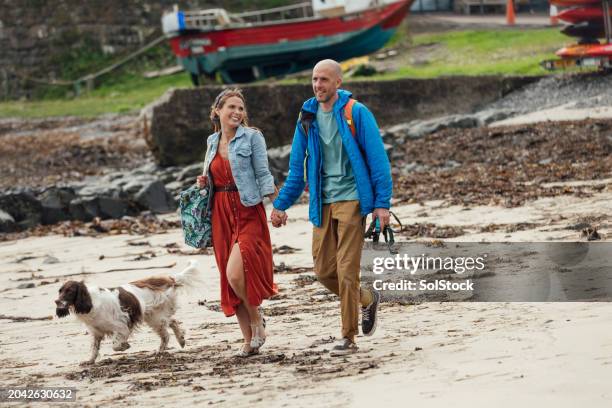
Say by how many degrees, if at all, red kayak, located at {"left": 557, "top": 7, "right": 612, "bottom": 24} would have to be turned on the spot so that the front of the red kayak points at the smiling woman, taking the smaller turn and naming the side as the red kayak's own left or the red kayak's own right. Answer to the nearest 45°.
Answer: approximately 90° to the red kayak's own left

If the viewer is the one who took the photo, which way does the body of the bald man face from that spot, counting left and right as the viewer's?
facing the viewer and to the left of the viewer

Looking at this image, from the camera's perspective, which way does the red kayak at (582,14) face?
to the viewer's left

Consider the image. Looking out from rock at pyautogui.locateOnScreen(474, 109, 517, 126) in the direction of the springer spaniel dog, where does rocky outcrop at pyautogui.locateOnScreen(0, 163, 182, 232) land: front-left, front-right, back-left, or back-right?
front-right

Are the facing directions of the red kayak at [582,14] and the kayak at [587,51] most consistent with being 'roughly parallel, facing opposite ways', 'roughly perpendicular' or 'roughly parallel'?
roughly parallel

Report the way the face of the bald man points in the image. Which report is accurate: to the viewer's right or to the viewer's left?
to the viewer's left

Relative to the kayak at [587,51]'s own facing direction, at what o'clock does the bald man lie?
The bald man is roughly at 9 o'clock from the kayak.

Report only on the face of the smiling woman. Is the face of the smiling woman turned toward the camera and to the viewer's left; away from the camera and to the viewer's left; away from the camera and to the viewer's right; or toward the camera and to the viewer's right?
toward the camera and to the viewer's right

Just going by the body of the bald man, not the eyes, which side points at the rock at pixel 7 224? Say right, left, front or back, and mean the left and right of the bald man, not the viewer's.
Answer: right

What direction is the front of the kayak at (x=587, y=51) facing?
to the viewer's left

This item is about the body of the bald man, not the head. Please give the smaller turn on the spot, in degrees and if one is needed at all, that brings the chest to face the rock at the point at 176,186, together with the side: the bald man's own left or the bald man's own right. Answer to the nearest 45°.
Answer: approximately 135° to the bald man's own right

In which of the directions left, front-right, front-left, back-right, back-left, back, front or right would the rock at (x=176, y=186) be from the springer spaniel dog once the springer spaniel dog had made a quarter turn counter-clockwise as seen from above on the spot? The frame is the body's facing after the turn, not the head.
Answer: back-left

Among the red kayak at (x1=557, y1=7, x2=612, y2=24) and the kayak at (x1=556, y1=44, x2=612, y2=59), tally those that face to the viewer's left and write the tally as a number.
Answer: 2

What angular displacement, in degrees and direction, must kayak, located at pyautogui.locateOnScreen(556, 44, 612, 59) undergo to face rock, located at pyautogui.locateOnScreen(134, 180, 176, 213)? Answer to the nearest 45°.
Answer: approximately 45° to its left

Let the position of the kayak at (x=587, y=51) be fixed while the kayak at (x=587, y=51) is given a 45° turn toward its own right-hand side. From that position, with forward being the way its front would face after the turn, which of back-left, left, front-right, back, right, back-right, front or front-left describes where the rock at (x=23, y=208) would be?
left
